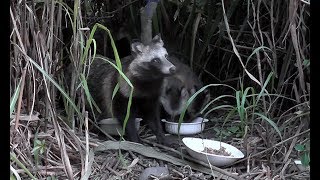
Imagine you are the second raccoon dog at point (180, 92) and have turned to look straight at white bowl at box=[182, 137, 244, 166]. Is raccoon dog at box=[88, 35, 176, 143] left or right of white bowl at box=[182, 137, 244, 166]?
right

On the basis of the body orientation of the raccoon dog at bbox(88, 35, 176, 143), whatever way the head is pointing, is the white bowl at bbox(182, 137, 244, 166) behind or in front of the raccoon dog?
in front

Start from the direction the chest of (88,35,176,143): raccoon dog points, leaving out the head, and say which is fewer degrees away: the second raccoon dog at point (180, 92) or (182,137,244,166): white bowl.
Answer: the white bowl

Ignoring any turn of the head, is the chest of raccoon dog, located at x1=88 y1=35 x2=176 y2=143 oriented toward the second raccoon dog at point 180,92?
no

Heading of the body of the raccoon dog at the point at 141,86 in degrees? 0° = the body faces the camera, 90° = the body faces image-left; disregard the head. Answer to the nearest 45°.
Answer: approximately 315°
